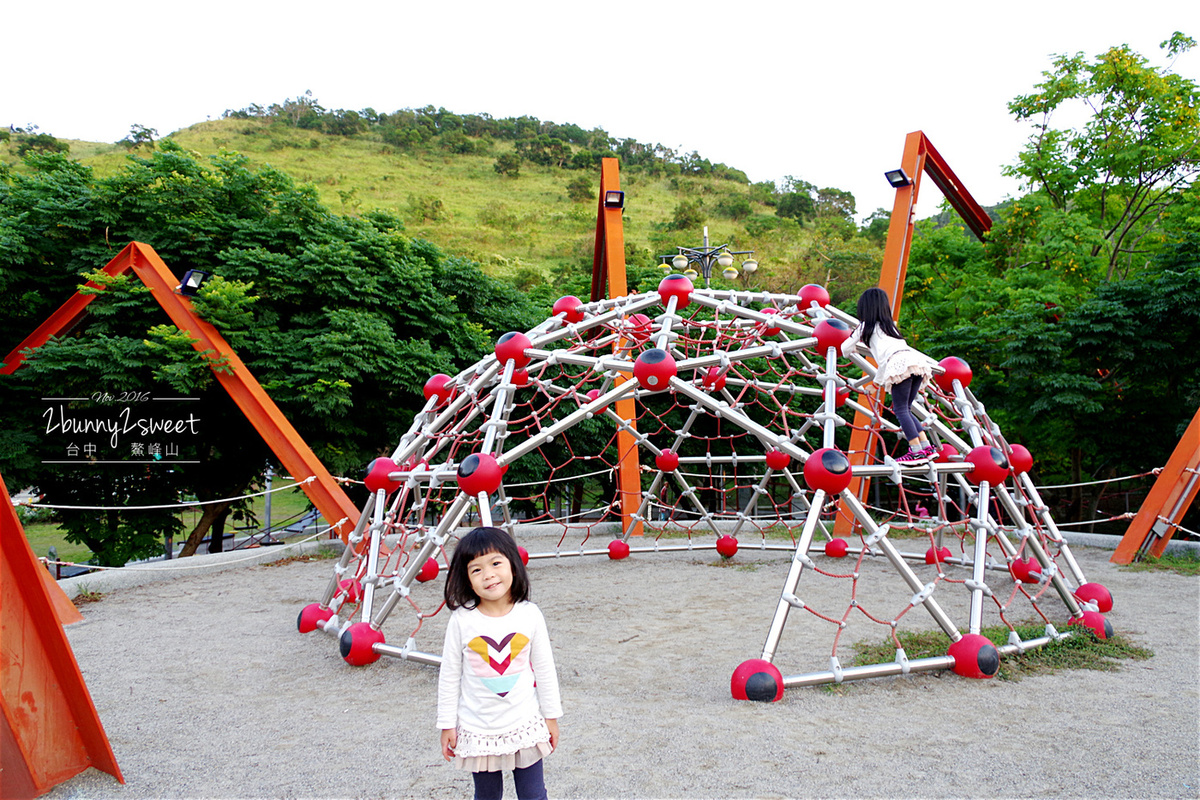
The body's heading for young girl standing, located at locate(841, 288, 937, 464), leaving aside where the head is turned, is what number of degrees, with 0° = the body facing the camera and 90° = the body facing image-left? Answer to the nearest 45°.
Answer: approximately 135°

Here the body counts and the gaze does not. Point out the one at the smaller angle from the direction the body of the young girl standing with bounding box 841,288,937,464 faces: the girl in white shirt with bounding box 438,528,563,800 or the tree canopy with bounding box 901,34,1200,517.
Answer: the tree canopy

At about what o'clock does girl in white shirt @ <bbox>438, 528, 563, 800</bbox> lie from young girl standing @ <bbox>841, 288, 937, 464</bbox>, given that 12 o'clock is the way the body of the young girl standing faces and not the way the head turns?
The girl in white shirt is roughly at 8 o'clock from the young girl standing.

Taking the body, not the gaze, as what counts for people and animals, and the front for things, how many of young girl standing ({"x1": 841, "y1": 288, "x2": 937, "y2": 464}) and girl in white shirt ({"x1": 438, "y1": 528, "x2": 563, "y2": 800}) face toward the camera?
1

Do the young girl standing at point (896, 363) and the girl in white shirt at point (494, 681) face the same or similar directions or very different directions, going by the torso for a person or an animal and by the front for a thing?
very different directions

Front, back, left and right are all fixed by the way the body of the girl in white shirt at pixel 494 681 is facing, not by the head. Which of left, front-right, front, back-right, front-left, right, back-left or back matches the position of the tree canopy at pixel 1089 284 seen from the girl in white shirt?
back-left

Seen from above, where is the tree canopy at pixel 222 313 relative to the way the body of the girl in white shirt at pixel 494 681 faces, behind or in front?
behind
